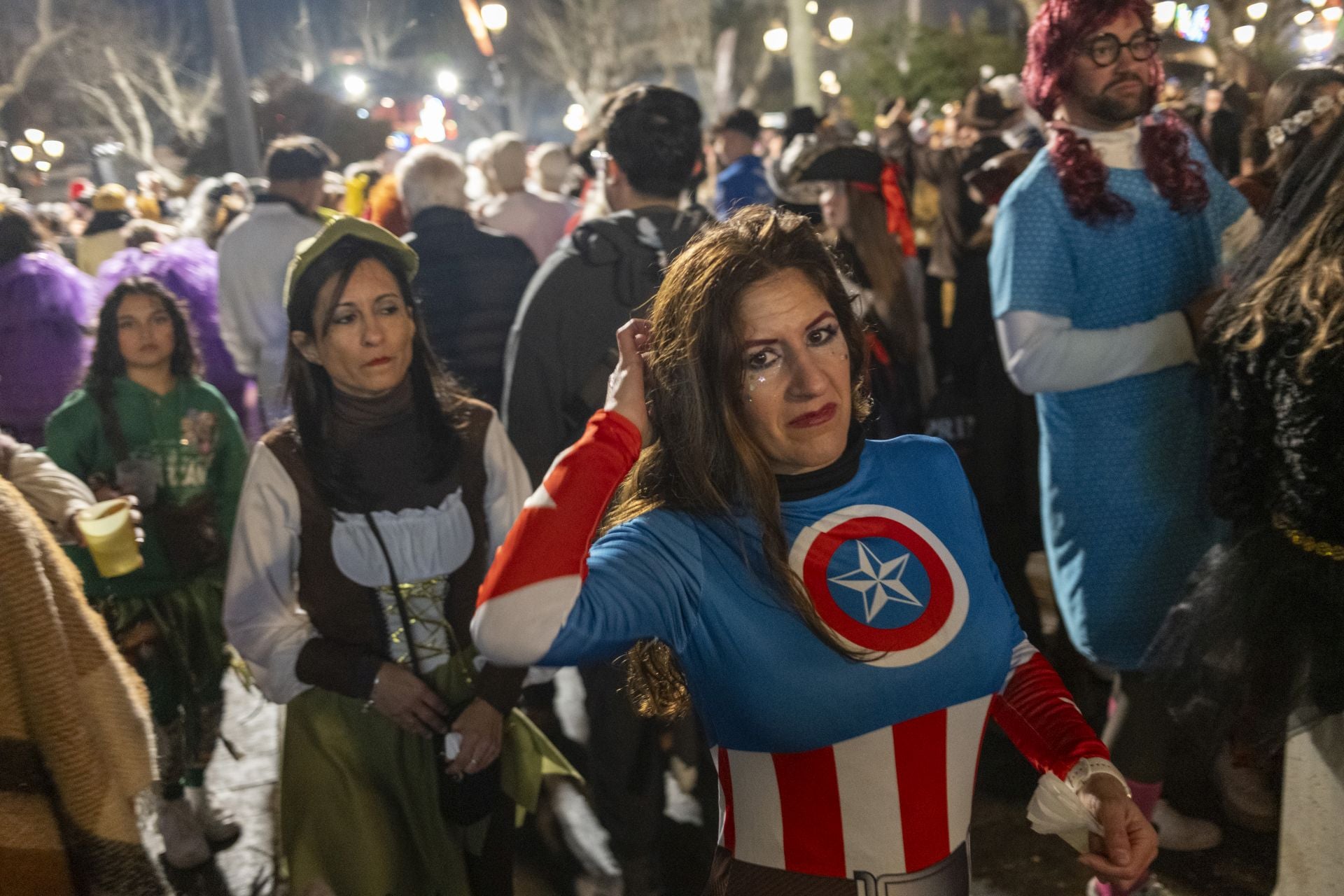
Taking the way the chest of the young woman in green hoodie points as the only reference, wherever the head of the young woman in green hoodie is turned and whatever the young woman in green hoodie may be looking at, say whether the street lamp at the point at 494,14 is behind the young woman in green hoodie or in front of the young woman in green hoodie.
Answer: behind

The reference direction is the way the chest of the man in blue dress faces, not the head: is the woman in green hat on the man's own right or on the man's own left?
on the man's own right

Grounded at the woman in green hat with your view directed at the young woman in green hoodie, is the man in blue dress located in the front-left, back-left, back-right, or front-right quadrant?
back-right

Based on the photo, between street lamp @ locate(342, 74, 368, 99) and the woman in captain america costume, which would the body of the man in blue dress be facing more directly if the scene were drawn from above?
the woman in captain america costume

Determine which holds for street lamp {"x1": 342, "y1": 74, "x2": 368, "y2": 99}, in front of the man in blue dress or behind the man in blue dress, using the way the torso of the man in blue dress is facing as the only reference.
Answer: behind

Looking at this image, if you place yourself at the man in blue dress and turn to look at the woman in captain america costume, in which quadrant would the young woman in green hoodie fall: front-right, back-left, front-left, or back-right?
front-right

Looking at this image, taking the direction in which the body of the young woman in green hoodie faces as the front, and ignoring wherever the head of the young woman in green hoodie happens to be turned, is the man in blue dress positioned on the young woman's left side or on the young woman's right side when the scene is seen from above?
on the young woman's left side

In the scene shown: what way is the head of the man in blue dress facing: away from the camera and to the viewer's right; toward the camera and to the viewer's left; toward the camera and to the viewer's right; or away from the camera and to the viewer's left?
toward the camera and to the viewer's right

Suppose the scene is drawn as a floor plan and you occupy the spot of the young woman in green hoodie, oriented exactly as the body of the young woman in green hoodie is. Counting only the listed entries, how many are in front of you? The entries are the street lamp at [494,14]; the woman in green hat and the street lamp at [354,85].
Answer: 1

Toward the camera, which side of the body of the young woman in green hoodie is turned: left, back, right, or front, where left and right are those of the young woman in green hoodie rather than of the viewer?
front

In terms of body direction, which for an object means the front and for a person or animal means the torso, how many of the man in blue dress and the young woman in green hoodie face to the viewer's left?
0

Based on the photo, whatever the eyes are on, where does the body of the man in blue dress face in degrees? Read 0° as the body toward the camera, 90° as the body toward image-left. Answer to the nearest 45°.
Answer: approximately 315°

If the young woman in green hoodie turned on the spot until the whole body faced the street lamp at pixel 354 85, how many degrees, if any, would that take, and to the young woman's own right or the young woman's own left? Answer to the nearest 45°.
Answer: approximately 180°

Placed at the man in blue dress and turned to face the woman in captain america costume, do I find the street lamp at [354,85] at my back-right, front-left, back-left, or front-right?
back-right

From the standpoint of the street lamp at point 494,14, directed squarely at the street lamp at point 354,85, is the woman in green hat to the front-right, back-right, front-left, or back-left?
back-left

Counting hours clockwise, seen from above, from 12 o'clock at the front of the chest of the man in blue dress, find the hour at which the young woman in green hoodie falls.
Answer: The young woman in green hoodie is roughly at 4 o'clock from the man in blue dress.

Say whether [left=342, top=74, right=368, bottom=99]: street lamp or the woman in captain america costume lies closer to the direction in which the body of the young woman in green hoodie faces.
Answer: the woman in captain america costume

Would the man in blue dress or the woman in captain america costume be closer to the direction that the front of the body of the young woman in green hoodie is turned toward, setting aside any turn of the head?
the woman in captain america costume

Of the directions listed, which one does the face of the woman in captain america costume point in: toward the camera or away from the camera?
toward the camera
